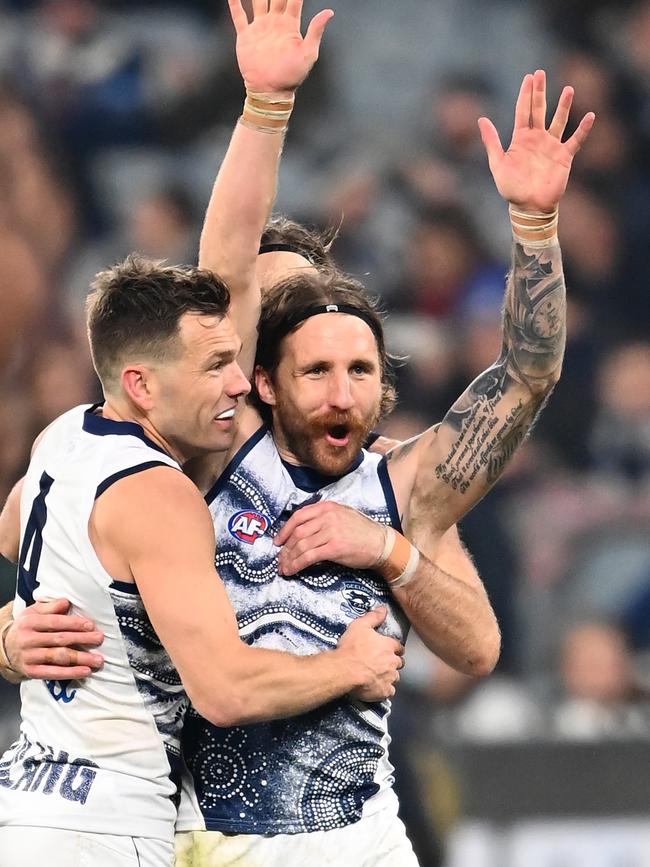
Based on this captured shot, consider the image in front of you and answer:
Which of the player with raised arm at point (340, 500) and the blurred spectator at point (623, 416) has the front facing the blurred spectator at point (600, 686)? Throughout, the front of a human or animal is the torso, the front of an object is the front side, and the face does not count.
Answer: the blurred spectator at point (623, 416)

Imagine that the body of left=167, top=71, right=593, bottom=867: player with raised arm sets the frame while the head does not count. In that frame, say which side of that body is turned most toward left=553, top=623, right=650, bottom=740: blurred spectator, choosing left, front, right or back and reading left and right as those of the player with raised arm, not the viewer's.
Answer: back

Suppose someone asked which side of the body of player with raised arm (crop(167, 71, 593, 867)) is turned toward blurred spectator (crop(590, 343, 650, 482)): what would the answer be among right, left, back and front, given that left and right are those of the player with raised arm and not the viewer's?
back

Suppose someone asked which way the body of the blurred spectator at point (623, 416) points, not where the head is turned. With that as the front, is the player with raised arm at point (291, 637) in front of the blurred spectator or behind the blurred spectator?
in front

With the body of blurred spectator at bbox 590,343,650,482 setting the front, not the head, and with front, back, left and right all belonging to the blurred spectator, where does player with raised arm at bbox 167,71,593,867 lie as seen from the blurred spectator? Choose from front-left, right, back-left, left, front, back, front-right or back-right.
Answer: front

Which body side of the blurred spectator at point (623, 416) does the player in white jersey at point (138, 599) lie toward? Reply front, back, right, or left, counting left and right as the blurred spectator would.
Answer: front

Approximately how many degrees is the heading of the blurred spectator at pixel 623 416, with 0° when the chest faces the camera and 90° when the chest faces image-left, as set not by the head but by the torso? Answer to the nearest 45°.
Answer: approximately 0°

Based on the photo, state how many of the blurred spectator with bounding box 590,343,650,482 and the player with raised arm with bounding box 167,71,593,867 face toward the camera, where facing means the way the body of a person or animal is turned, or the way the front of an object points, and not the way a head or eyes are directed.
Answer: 2

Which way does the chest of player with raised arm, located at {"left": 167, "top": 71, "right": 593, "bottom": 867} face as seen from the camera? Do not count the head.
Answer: toward the camera

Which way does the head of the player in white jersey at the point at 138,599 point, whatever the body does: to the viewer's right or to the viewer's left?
to the viewer's right

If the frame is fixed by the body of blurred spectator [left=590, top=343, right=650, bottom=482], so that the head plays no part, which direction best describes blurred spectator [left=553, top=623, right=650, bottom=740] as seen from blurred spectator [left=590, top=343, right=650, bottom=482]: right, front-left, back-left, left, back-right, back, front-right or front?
front
